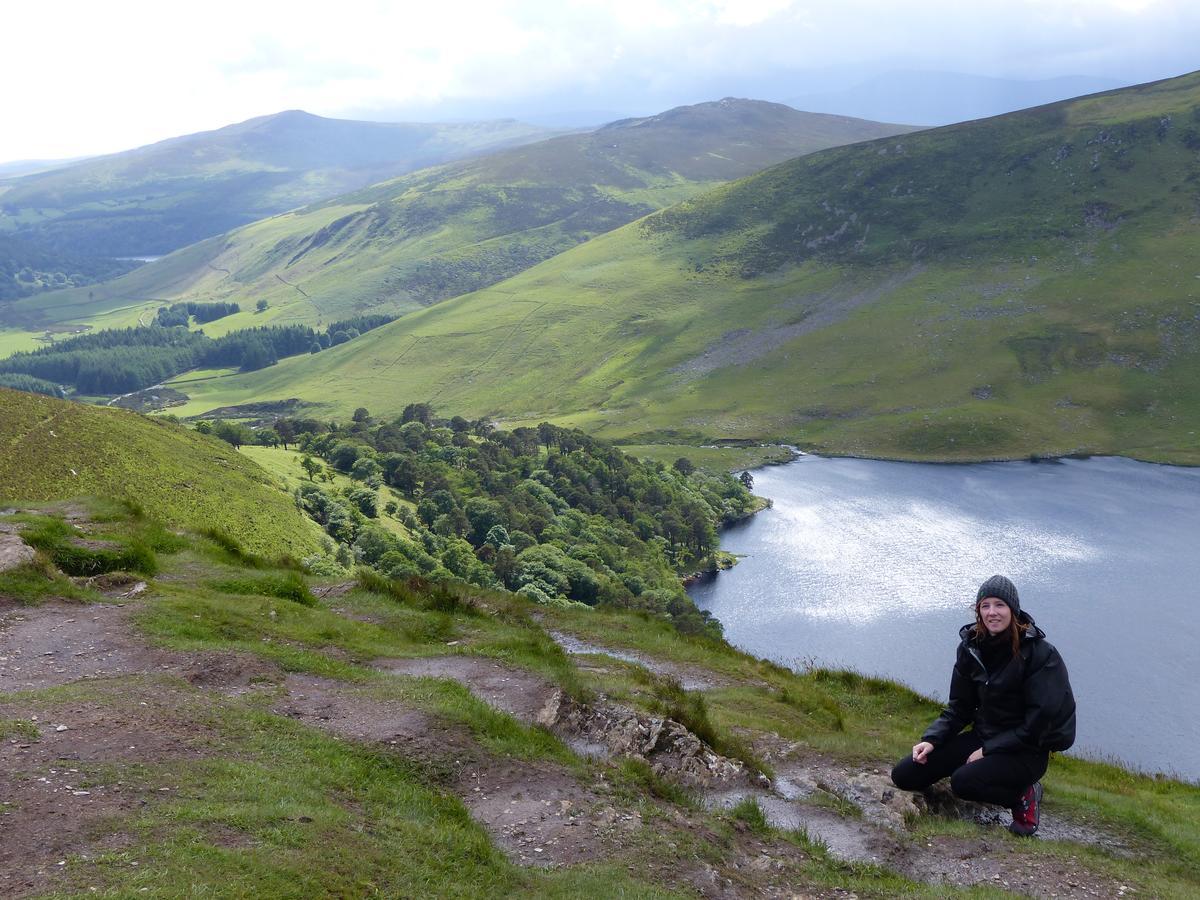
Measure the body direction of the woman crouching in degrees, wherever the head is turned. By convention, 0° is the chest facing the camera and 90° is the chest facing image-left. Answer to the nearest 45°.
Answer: approximately 45°
